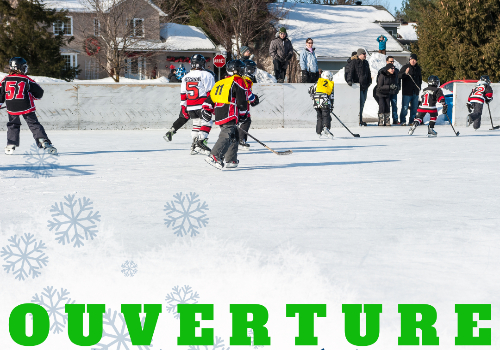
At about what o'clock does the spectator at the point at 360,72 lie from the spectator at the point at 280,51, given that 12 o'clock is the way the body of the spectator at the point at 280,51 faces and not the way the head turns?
the spectator at the point at 360,72 is roughly at 9 o'clock from the spectator at the point at 280,51.

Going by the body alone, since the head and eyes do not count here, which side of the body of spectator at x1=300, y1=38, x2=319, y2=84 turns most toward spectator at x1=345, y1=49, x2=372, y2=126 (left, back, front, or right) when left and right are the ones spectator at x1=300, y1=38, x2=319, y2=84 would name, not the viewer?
left

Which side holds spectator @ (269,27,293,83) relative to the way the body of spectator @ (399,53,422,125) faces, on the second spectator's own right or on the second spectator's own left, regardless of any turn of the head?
on the second spectator's own right

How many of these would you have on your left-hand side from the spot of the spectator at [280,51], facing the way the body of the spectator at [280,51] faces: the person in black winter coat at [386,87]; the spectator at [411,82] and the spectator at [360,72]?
3

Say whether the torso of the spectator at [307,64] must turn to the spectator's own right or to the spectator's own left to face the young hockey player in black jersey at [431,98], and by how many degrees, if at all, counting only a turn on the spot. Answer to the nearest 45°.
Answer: approximately 45° to the spectator's own left

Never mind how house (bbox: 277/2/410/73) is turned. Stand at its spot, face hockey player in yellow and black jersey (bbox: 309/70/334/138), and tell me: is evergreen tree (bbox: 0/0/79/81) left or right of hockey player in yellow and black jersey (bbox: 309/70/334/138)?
right

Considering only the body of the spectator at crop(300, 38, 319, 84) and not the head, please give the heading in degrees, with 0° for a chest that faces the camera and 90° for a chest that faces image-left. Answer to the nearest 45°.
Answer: approximately 0°
